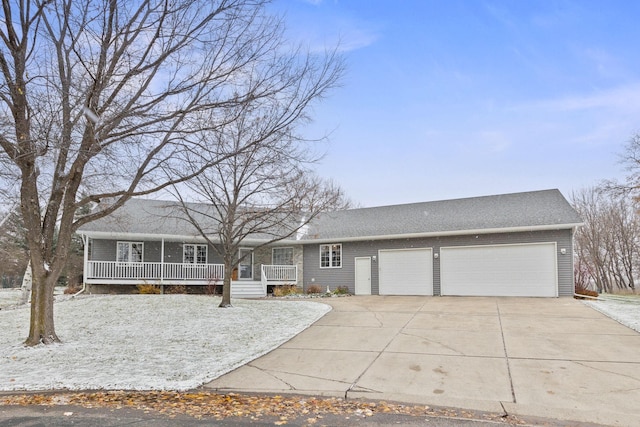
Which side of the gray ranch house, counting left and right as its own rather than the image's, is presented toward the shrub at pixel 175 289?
right

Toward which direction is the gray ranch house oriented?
toward the camera

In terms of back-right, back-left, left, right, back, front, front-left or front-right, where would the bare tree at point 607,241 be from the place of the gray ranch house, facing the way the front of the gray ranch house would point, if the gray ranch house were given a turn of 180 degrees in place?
front-right

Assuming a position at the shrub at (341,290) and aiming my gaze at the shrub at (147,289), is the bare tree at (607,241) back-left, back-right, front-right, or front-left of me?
back-right
